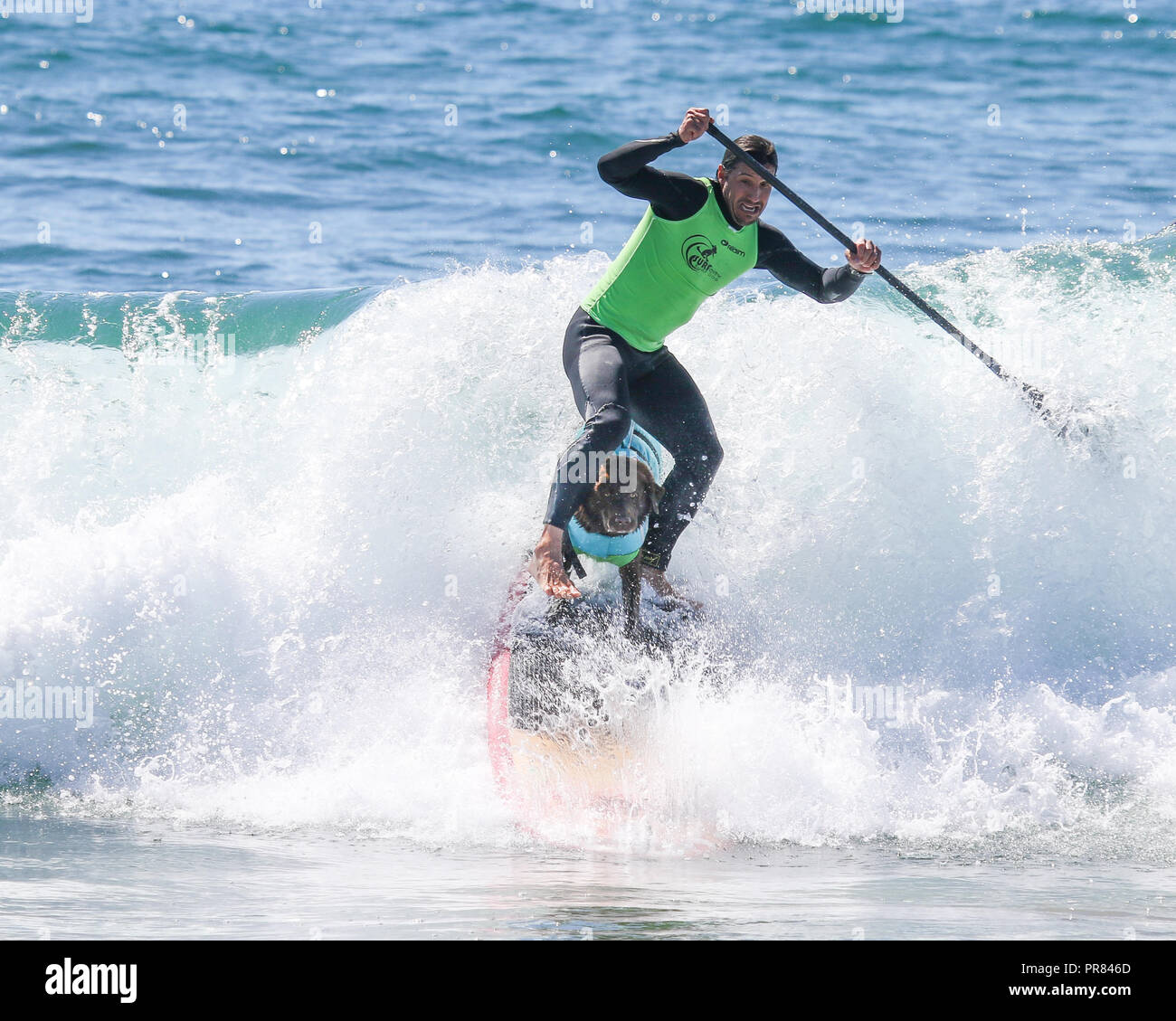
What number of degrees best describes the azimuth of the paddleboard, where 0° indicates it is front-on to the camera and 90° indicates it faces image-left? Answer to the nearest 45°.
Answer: approximately 0°

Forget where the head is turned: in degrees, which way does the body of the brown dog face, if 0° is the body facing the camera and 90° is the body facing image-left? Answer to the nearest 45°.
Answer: approximately 0°
